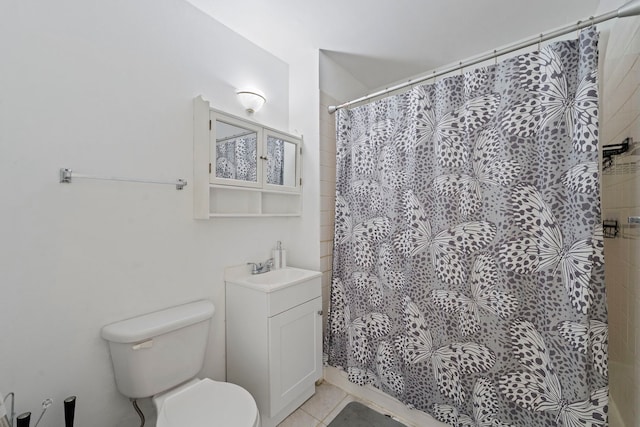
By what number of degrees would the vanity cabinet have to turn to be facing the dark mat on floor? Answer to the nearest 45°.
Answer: approximately 45° to its left

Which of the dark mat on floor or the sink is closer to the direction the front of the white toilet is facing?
the dark mat on floor

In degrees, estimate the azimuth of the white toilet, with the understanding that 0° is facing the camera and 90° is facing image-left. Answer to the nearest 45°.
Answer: approximately 315°

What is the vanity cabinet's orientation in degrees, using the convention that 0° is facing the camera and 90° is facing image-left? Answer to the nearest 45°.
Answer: approximately 315°
